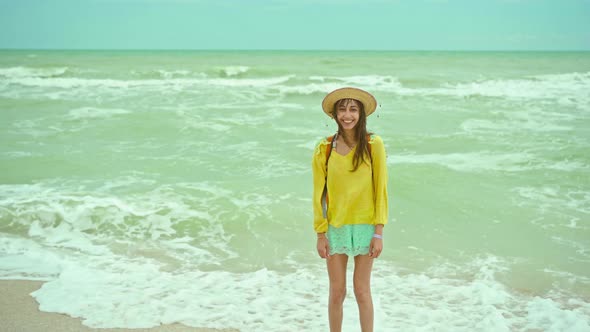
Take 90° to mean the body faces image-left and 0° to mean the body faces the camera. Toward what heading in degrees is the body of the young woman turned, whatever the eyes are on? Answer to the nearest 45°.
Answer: approximately 0°
